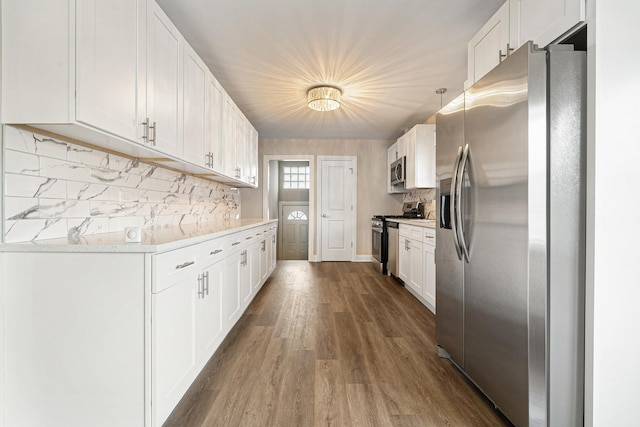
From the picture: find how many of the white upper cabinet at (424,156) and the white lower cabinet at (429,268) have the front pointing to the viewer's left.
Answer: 2

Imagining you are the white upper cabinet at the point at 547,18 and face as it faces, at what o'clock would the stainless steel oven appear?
The stainless steel oven is roughly at 3 o'clock from the white upper cabinet.

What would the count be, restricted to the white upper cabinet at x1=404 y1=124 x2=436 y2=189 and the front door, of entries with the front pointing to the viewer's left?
1

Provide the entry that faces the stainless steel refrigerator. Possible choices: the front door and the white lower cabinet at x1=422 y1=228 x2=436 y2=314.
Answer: the front door

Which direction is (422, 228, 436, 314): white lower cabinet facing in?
to the viewer's left

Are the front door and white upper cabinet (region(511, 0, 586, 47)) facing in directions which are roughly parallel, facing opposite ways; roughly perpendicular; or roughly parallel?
roughly perpendicular

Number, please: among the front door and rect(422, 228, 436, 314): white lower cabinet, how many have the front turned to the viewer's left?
1

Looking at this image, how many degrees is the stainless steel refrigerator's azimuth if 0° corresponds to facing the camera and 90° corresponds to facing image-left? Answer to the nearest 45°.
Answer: approximately 45°

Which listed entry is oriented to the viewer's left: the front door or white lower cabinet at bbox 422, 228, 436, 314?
the white lower cabinet

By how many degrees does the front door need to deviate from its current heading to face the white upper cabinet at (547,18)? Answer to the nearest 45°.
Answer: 0° — it already faces it
